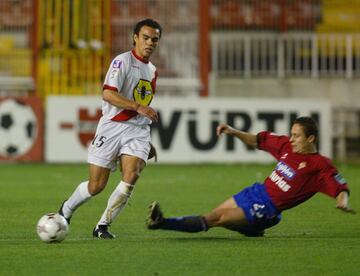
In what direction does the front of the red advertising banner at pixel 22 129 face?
toward the camera

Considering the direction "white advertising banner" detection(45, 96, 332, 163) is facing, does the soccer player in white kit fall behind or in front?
in front

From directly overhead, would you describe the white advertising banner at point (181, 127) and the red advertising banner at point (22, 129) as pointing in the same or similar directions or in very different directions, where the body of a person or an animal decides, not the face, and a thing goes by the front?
same or similar directions

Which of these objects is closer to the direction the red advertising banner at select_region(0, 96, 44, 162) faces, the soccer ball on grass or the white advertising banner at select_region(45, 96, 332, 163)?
the soccer ball on grass

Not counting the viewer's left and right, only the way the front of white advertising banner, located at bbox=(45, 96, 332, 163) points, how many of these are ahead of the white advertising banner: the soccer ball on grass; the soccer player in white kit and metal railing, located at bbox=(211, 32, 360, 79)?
2

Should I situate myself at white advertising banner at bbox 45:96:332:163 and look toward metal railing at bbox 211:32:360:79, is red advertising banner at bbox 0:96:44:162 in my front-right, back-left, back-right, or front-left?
back-left

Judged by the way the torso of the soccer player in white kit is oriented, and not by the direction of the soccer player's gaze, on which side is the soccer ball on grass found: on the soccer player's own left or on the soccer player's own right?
on the soccer player's own right

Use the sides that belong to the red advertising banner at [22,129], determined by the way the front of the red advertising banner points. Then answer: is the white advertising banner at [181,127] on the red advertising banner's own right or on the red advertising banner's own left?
on the red advertising banner's own left

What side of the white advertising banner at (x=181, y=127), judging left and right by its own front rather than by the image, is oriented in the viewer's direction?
front

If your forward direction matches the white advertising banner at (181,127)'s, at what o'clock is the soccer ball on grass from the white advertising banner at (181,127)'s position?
The soccer ball on grass is roughly at 12 o'clock from the white advertising banner.

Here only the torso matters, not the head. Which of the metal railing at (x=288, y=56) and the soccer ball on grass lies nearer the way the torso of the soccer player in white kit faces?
the soccer ball on grass

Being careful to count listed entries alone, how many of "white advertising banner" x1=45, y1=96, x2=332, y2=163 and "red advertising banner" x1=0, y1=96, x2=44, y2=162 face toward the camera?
2
